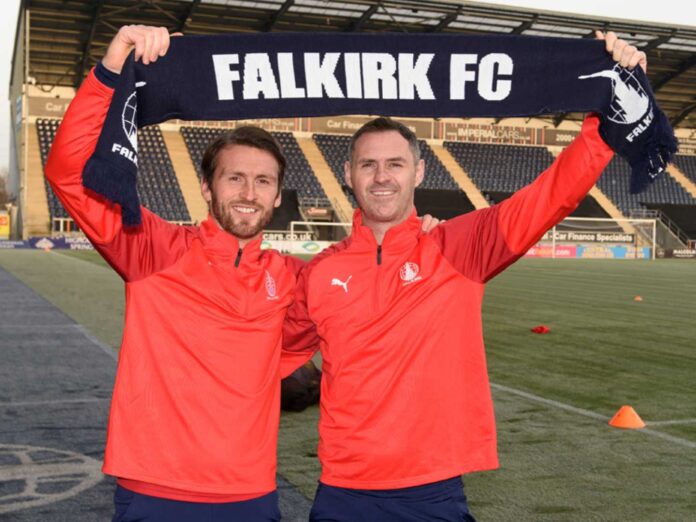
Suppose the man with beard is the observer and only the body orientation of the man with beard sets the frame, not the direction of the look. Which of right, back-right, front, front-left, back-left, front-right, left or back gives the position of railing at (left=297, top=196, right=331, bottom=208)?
back-left

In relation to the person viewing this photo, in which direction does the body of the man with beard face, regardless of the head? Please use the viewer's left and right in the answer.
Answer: facing the viewer and to the right of the viewer

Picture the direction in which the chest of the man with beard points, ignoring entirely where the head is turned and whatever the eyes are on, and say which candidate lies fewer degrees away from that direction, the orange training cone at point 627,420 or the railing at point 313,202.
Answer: the orange training cone

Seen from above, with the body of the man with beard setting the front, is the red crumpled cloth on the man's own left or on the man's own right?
on the man's own left

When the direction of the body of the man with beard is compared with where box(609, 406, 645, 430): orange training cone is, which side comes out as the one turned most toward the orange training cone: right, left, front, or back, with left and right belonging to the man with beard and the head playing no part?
left

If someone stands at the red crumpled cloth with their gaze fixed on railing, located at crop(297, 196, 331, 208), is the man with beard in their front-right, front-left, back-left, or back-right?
back-left

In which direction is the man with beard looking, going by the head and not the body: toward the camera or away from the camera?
toward the camera
